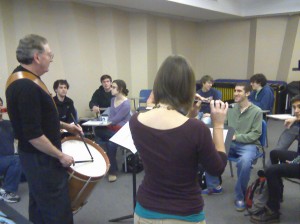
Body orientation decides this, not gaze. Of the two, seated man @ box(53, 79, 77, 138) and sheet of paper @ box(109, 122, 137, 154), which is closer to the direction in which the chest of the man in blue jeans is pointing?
the sheet of paper

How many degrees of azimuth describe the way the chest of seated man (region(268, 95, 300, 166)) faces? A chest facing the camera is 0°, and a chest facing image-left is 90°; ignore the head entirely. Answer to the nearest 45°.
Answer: approximately 45°

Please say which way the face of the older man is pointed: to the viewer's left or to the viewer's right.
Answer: to the viewer's right

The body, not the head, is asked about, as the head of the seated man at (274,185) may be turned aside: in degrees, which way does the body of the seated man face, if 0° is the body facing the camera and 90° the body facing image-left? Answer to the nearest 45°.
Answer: approximately 90°

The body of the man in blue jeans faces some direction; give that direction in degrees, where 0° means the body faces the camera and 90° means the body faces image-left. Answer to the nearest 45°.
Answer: approximately 45°

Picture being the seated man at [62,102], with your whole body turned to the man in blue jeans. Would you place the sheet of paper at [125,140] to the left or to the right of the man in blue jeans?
right

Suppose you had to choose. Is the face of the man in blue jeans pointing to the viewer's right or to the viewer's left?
to the viewer's left

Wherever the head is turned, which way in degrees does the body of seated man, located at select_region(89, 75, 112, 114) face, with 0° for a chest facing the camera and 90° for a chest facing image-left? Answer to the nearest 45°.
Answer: approximately 0°

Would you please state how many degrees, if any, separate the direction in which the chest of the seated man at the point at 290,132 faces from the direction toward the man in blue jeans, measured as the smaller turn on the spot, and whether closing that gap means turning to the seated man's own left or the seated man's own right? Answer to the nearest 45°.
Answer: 0° — they already face them
